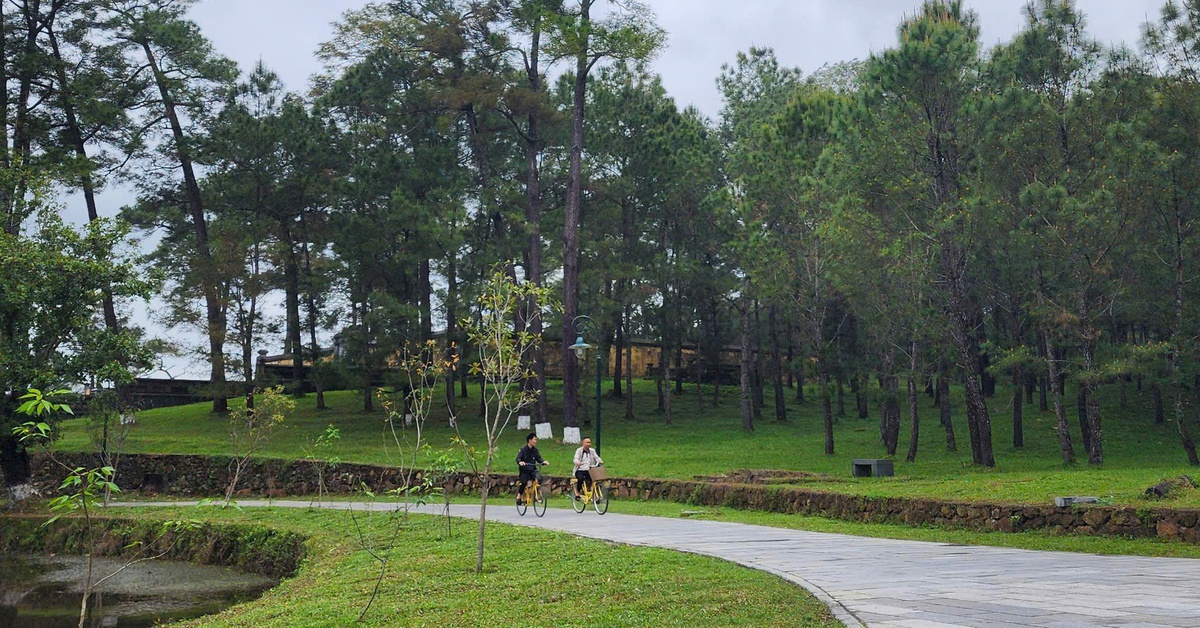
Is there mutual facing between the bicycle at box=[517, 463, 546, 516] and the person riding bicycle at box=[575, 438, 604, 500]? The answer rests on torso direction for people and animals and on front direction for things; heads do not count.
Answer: no

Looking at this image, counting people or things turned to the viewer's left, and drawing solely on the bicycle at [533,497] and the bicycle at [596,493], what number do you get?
0

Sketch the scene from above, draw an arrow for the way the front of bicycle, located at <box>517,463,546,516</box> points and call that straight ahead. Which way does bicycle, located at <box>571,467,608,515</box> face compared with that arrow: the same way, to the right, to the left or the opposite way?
the same way

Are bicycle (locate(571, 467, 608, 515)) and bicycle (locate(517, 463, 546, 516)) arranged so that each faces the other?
no

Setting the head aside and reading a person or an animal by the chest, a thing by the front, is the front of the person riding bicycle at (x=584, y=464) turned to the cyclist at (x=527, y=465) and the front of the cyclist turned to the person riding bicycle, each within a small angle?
no

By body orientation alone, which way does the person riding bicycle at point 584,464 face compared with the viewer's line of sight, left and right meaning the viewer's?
facing the viewer and to the right of the viewer

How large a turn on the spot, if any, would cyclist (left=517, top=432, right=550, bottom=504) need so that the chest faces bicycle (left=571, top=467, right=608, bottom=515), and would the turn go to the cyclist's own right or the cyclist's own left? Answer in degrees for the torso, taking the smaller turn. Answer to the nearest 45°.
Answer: approximately 45° to the cyclist's own left

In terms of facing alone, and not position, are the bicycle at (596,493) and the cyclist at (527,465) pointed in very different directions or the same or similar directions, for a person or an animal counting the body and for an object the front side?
same or similar directions

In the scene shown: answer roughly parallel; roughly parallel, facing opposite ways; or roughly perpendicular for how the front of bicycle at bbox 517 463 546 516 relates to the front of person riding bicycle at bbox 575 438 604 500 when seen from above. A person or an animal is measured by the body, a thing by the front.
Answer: roughly parallel

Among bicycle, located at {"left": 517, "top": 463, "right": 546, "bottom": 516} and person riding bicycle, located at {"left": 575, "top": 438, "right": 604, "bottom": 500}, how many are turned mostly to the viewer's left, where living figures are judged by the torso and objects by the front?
0

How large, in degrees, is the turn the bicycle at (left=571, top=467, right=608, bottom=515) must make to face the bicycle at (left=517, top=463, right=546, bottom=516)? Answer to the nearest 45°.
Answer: approximately 90° to its right

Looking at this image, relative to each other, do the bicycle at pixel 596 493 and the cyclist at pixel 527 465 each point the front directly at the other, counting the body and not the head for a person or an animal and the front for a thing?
no

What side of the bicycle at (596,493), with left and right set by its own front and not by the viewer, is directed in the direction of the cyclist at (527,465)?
right

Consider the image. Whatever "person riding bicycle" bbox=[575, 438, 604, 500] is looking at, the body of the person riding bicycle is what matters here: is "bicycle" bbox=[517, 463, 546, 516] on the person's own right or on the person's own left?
on the person's own right
